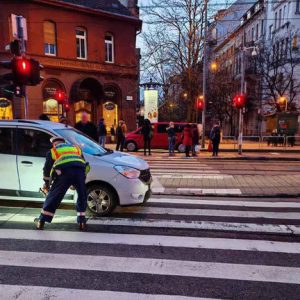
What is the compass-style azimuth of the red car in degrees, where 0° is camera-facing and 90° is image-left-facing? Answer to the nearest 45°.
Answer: approximately 90°

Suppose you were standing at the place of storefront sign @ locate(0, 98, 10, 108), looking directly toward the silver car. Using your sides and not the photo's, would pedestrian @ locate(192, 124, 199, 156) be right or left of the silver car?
left

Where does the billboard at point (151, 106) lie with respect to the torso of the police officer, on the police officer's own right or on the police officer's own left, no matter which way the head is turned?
on the police officer's own right

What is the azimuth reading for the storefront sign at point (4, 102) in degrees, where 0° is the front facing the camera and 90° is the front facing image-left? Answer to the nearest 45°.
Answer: approximately 0°

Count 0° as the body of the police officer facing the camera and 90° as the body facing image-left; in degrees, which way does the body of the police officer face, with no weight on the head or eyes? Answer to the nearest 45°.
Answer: approximately 135°

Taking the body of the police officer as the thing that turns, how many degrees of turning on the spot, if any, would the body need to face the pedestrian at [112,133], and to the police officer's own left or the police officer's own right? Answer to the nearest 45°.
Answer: approximately 45° to the police officer's own right
